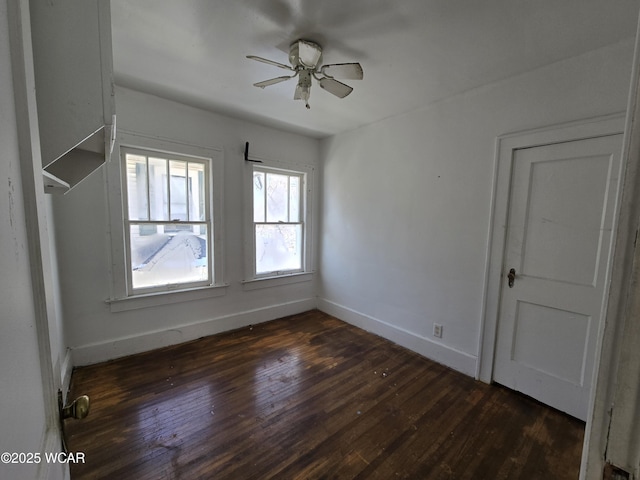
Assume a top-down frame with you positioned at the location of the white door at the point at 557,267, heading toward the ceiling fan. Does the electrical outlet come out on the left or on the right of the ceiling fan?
right

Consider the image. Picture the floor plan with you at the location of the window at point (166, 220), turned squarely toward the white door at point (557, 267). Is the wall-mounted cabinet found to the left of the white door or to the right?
right

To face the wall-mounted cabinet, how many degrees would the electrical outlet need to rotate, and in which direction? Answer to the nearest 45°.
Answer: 0° — it already faces it

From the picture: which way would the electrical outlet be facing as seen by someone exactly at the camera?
facing the viewer and to the left of the viewer

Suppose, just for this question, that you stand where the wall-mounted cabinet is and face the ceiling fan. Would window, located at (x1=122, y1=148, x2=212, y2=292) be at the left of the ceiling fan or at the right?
left

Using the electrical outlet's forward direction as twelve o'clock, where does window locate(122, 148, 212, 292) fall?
The window is roughly at 1 o'clock from the electrical outlet.

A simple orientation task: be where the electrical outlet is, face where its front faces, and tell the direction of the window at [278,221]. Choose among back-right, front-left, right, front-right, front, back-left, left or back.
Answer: front-right
